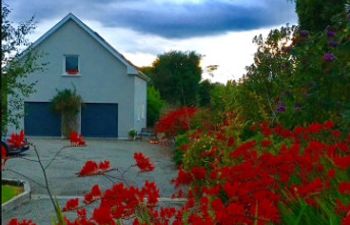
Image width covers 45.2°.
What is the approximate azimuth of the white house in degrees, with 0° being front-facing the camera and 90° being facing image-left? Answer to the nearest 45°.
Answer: approximately 0°

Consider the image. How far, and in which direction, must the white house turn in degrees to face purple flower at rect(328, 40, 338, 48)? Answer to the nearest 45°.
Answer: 0° — it already faces it

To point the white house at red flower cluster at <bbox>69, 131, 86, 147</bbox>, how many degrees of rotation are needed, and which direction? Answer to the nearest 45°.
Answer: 0° — it already faces it

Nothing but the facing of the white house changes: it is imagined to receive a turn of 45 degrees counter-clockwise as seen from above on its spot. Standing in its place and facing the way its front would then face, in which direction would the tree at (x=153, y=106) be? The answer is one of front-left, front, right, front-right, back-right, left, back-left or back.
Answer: left
